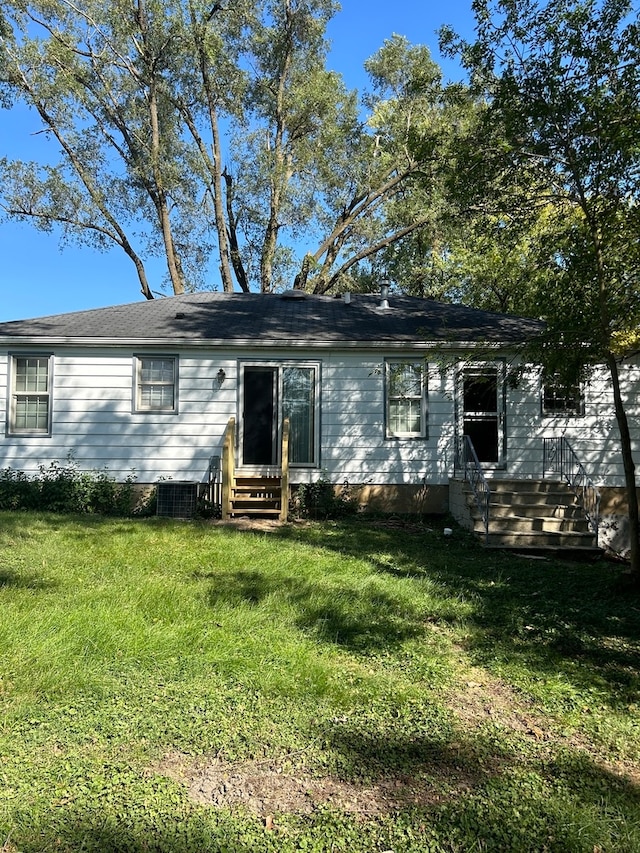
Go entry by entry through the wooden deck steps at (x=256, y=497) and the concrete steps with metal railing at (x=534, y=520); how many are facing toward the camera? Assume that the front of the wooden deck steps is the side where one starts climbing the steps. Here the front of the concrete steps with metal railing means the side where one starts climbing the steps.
2

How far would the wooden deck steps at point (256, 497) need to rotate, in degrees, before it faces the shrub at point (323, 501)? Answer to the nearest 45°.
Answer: approximately 90° to its left

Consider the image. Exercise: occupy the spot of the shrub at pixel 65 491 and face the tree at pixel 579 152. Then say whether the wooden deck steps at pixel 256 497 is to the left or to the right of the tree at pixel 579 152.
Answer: left

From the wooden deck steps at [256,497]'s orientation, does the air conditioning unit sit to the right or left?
on its right

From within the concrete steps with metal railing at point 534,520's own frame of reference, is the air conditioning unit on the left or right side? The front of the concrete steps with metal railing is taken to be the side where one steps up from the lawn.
on its right

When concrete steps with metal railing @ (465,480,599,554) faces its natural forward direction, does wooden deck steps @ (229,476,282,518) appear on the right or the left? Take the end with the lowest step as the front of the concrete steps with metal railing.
on its right

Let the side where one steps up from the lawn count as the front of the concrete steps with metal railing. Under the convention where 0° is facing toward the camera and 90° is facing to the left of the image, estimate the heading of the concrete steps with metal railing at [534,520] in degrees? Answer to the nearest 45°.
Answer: approximately 0°

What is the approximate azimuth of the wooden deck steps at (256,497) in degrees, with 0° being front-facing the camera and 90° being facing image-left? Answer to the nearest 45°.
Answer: approximately 0°
